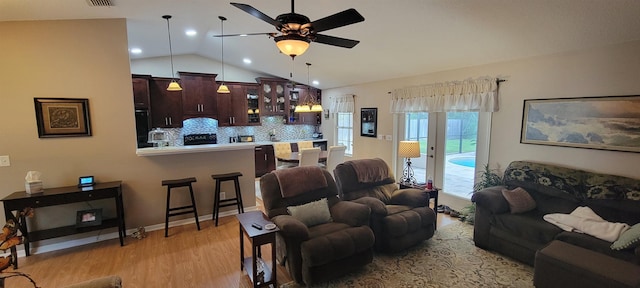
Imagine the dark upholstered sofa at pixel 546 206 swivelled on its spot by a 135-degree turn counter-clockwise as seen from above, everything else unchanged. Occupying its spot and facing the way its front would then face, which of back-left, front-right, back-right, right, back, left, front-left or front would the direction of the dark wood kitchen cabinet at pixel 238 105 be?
back

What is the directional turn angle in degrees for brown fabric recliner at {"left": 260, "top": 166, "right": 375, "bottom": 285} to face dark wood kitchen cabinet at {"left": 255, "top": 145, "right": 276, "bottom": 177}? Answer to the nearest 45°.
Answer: approximately 135° to its left

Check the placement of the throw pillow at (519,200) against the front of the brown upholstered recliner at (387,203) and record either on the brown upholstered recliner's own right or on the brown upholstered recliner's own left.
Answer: on the brown upholstered recliner's own left

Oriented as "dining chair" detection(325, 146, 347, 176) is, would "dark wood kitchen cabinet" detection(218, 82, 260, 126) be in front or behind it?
in front

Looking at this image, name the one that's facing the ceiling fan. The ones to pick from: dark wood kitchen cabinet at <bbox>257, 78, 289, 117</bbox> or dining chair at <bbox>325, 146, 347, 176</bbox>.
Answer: the dark wood kitchen cabinet

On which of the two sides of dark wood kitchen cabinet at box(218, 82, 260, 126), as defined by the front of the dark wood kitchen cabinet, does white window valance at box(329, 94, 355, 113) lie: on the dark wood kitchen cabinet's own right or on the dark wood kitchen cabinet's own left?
on the dark wood kitchen cabinet's own left

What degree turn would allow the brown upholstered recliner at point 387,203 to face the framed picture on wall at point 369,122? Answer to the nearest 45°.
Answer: approximately 135° to its left

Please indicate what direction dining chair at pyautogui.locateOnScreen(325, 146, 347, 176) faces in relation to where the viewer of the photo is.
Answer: facing away from the viewer and to the left of the viewer

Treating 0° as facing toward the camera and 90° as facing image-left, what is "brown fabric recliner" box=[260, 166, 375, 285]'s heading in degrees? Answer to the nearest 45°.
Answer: approximately 315°

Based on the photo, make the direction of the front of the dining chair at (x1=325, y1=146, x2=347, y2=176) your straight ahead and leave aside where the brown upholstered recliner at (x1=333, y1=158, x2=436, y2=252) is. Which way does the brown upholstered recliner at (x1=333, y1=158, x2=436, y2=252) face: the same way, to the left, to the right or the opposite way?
the opposite way

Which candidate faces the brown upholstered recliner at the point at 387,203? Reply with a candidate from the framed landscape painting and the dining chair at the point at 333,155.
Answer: the framed landscape painting

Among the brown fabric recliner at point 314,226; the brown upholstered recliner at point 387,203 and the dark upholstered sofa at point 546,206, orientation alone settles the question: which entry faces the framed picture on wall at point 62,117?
the dark upholstered sofa
